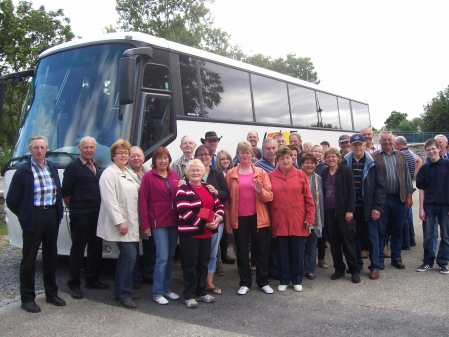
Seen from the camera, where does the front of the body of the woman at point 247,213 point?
toward the camera

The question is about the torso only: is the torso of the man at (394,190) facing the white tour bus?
no

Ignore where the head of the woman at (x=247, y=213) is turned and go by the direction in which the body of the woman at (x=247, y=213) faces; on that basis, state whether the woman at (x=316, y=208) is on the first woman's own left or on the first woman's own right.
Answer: on the first woman's own left

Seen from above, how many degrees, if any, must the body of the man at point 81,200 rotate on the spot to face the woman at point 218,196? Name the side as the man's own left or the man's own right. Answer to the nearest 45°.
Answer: approximately 45° to the man's own left

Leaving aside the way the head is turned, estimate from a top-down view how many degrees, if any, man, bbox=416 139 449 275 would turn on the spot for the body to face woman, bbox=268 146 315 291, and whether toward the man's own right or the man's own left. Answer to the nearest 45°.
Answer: approximately 45° to the man's own right

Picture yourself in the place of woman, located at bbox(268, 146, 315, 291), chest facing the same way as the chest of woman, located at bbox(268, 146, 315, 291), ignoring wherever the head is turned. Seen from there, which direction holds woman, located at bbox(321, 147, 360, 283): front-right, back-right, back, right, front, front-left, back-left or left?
back-left

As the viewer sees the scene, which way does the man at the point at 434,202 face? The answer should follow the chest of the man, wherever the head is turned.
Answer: toward the camera

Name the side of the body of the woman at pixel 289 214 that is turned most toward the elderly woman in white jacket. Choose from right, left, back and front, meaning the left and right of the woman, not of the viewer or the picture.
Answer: right

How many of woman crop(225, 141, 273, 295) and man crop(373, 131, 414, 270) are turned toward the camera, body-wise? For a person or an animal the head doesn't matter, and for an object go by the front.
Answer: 2

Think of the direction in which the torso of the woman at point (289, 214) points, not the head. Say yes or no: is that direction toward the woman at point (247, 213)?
no

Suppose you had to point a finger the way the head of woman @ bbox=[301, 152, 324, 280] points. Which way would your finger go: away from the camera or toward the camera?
toward the camera

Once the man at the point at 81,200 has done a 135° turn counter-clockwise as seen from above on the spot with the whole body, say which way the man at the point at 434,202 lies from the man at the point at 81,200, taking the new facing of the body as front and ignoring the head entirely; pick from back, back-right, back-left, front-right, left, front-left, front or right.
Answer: right

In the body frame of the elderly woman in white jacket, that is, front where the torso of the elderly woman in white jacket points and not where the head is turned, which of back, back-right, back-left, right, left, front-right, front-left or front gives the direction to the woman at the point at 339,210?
front-left

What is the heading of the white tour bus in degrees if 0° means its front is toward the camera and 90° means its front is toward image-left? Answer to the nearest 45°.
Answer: approximately 45°

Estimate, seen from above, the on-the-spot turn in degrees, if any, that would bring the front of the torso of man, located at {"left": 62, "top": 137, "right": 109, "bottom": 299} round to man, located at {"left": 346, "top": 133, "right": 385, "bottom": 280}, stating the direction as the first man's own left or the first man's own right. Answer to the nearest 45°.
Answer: approximately 45° to the first man's own left

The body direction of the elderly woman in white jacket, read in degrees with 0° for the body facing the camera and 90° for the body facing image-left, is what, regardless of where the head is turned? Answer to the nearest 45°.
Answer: approximately 315°

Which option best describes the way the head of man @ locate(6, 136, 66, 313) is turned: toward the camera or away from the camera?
toward the camera
